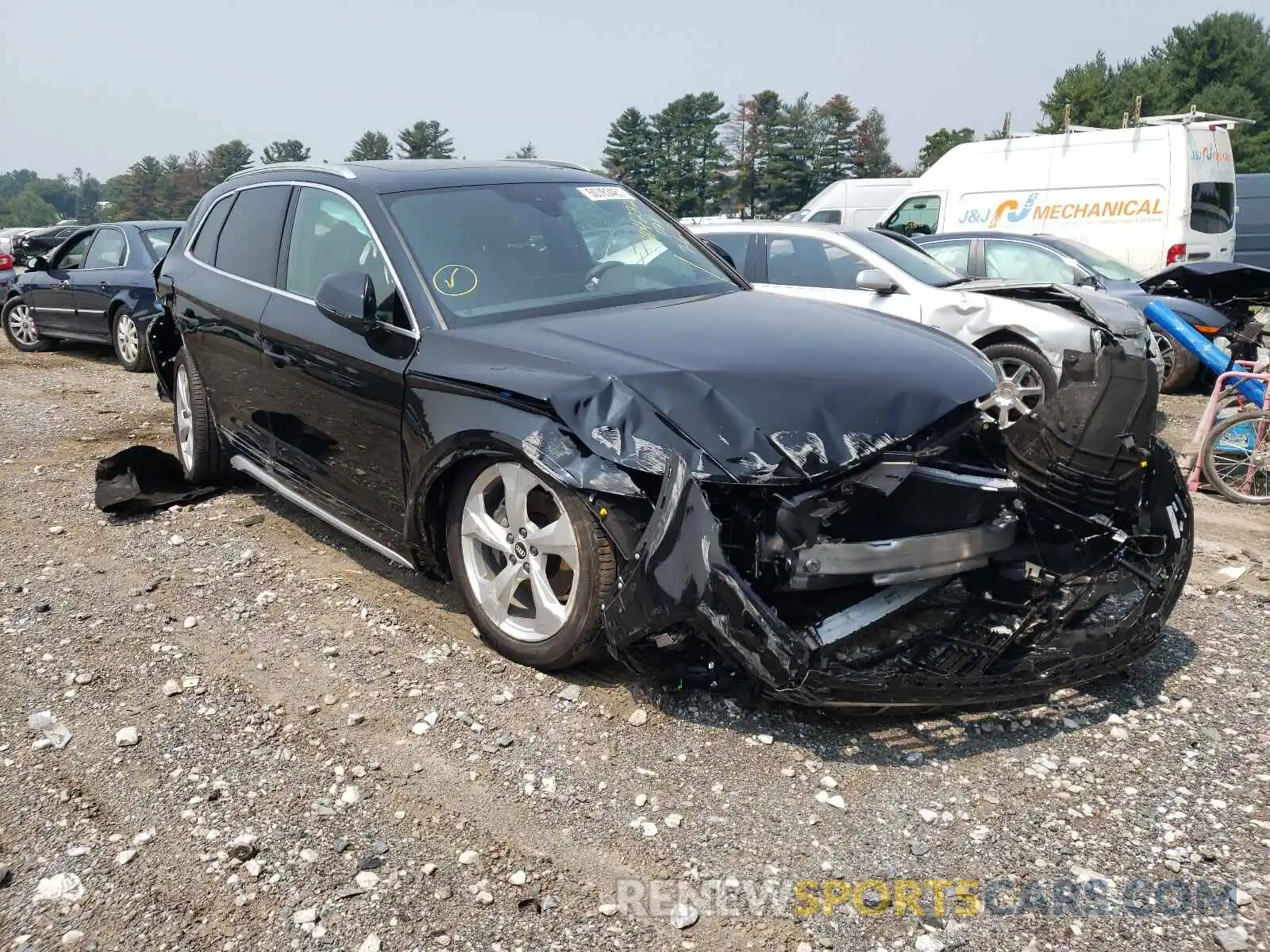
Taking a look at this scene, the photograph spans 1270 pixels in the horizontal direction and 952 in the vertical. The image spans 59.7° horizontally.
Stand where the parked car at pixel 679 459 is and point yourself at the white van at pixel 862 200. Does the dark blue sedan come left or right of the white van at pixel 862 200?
left

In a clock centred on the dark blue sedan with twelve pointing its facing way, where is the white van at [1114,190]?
The white van is roughly at 5 o'clock from the dark blue sedan.

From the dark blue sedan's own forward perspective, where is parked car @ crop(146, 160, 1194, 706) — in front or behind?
behind

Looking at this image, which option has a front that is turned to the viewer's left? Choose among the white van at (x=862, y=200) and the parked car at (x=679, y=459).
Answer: the white van

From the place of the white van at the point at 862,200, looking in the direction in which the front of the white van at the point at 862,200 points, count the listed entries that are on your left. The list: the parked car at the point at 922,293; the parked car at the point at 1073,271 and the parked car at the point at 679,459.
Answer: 3

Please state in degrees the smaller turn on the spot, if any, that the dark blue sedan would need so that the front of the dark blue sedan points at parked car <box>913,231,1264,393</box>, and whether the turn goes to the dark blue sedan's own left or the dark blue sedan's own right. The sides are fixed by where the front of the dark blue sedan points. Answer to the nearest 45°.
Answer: approximately 180°

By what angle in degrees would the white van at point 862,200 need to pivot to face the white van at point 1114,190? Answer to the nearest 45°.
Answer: approximately 135° to its left

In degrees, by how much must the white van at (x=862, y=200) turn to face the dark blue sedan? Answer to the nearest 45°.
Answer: approximately 45° to its left

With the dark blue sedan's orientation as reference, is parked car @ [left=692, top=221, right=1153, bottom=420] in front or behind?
behind

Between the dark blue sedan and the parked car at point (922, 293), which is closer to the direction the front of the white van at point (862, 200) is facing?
the dark blue sedan

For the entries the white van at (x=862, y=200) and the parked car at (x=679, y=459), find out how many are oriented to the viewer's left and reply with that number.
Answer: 1

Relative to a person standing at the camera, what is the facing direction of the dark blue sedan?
facing away from the viewer and to the left of the viewer

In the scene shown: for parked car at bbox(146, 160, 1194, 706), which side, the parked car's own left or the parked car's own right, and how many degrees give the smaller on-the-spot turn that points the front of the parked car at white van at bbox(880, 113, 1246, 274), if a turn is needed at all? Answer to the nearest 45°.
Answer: approximately 90° to the parked car's own left

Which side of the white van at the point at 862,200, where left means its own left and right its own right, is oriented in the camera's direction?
left
